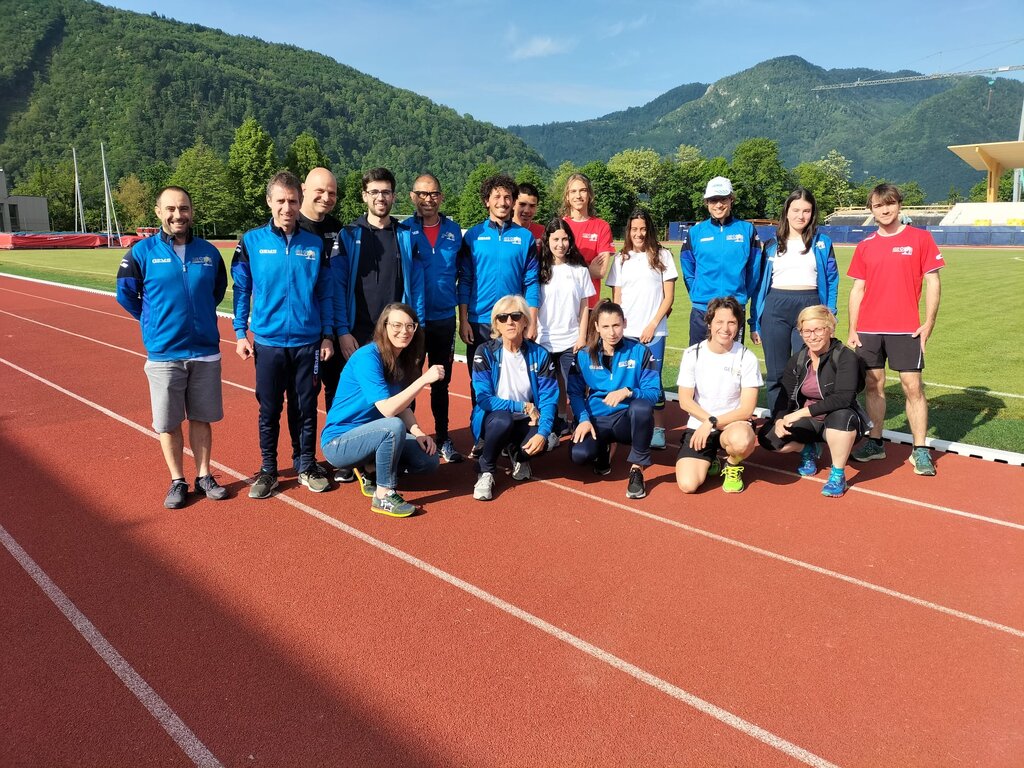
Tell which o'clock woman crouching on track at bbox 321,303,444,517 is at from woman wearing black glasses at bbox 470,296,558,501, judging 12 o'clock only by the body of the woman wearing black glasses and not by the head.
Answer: The woman crouching on track is roughly at 2 o'clock from the woman wearing black glasses.

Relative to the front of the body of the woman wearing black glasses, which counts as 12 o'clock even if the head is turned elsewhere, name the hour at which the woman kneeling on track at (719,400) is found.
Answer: The woman kneeling on track is roughly at 9 o'clock from the woman wearing black glasses.

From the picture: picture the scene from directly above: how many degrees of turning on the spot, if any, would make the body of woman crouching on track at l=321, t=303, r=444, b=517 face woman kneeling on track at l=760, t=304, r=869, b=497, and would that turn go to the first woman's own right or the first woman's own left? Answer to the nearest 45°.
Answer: approximately 45° to the first woman's own left

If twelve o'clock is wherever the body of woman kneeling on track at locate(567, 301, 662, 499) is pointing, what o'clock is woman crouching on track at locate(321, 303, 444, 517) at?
The woman crouching on track is roughly at 2 o'clock from the woman kneeling on track.

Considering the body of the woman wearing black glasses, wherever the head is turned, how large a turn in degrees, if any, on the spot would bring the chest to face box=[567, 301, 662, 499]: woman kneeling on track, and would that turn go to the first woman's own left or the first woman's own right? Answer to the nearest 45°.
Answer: approximately 90° to the first woman's own left

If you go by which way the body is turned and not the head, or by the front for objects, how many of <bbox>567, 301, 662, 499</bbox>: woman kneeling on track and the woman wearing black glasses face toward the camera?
2

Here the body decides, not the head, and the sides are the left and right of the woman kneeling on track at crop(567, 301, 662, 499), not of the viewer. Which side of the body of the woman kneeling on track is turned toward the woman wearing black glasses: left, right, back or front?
right

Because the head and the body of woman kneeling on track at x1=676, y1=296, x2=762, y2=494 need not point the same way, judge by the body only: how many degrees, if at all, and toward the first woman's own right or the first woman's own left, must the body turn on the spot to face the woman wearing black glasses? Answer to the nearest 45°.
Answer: approximately 90° to the first woman's own right
